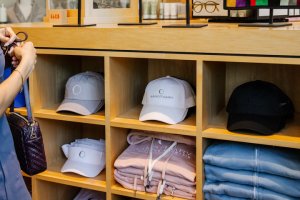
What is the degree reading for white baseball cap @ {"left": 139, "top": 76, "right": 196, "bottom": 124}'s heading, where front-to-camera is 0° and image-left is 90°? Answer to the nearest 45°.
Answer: approximately 45°

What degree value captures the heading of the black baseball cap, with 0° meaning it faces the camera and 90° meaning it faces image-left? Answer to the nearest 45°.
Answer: approximately 45°
